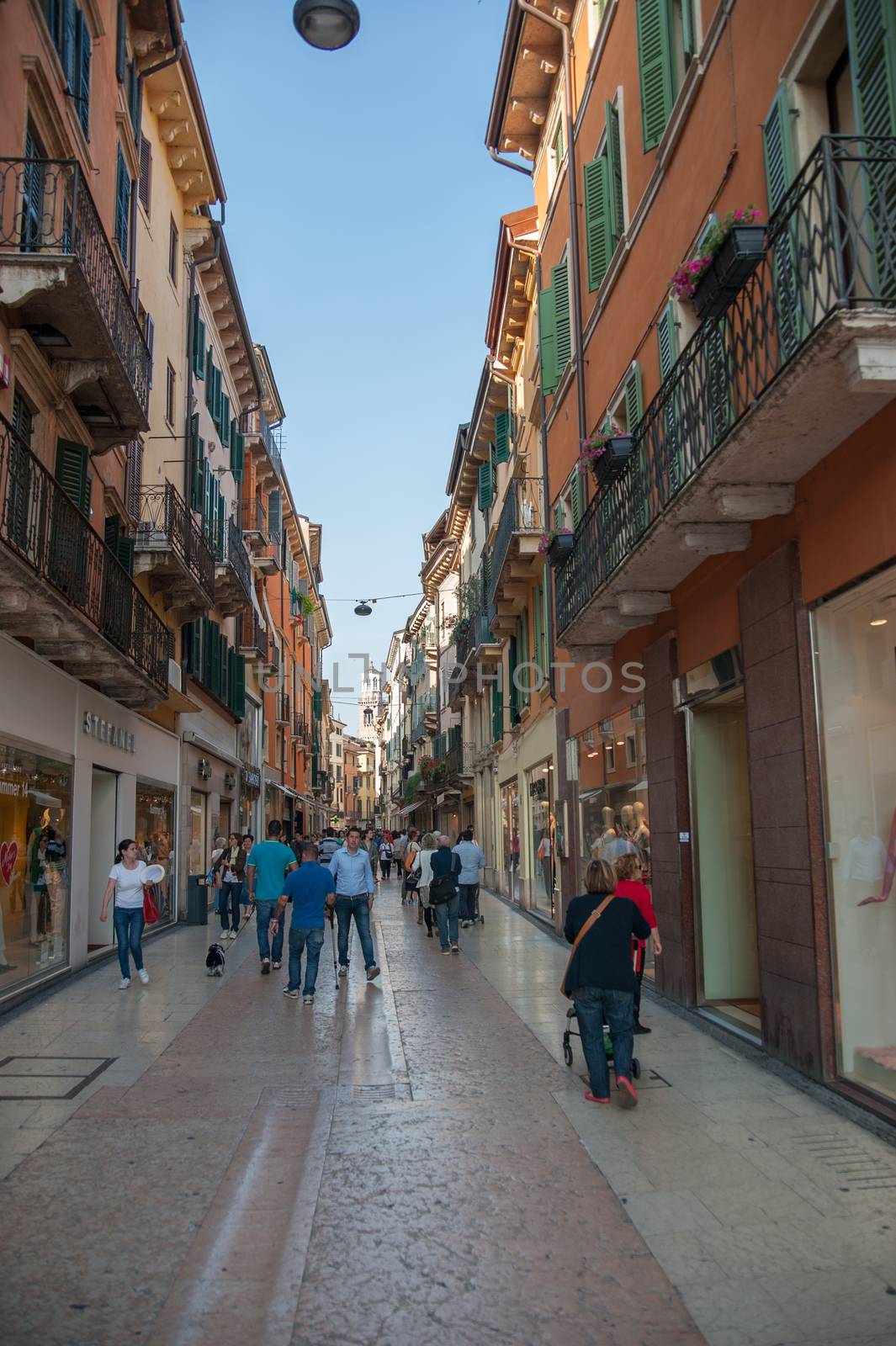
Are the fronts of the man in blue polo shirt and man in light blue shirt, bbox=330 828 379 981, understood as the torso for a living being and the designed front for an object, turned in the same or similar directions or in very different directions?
very different directions

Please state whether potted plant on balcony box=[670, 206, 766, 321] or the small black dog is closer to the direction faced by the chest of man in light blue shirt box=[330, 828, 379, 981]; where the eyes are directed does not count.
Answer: the potted plant on balcony

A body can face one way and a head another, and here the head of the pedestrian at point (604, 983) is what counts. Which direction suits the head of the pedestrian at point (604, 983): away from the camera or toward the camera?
away from the camera

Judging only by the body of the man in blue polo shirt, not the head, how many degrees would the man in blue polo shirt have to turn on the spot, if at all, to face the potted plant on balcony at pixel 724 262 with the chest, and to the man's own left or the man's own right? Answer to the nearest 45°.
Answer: approximately 135° to the man's own right

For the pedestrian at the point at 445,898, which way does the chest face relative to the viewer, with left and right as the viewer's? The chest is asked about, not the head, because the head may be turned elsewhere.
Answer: facing away from the viewer

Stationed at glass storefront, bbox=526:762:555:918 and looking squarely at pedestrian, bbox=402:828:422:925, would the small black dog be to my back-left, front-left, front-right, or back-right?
back-left

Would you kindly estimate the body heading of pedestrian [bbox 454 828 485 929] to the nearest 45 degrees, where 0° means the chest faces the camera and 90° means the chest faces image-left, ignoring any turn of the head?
approximately 180°

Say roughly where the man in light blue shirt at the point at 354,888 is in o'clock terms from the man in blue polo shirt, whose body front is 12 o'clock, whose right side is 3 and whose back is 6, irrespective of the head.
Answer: The man in light blue shirt is roughly at 1 o'clock from the man in blue polo shirt.

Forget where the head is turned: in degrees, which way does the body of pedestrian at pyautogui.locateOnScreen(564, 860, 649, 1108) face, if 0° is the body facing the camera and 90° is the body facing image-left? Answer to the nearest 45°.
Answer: approximately 180°
